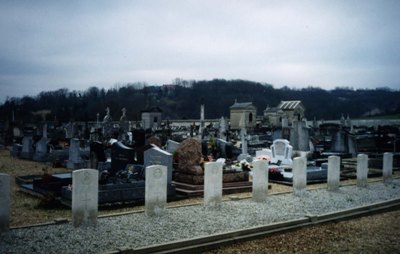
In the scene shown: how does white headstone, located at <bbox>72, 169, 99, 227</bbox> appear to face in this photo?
toward the camera

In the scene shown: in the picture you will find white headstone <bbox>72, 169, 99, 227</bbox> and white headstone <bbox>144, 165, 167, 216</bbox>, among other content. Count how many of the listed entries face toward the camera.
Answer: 2

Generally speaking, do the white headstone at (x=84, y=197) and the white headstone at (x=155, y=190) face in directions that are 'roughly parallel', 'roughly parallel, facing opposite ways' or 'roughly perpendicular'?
roughly parallel

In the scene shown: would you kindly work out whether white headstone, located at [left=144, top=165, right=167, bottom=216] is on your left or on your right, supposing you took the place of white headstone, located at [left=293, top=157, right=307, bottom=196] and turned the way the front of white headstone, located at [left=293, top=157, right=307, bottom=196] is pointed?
on your right

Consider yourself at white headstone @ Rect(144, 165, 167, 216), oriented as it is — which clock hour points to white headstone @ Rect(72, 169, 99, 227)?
white headstone @ Rect(72, 169, 99, 227) is roughly at 2 o'clock from white headstone @ Rect(144, 165, 167, 216).

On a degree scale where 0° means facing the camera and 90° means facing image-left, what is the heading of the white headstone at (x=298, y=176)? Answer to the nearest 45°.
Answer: approximately 315°

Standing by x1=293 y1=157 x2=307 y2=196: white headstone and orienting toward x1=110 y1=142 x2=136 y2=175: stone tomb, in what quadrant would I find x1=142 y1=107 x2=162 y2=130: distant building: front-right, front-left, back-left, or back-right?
front-right

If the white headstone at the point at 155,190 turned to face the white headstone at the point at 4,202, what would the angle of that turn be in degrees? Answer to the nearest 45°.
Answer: approximately 45° to its right

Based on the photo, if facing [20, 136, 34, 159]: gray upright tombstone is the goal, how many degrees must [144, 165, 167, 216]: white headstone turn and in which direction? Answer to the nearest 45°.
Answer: approximately 135° to its right

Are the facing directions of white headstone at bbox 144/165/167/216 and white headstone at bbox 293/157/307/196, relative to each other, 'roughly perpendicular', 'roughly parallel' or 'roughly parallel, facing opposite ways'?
roughly parallel

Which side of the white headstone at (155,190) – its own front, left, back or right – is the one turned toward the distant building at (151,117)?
back

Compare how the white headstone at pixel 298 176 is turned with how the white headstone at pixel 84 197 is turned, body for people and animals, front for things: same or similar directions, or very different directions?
same or similar directions

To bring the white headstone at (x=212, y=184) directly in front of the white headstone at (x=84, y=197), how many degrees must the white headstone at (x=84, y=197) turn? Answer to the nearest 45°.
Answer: approximately 90° to its left

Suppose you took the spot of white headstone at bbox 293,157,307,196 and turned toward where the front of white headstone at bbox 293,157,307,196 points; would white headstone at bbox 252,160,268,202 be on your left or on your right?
on your right
